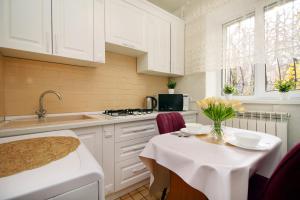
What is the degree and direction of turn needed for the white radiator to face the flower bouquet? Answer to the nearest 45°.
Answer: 0° — it already faces it

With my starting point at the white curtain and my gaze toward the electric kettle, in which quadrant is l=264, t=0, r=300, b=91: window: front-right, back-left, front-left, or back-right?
back-left

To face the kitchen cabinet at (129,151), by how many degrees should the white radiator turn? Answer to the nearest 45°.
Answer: approximately 45° to its right

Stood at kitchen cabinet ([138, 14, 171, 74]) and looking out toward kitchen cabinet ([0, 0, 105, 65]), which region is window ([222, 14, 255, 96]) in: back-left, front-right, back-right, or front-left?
back-left

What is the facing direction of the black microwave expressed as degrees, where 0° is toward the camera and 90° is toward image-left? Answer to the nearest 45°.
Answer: approximately 0°

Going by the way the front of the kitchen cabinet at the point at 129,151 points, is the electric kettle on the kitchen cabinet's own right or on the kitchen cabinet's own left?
on the kitchen cabinet's own left
